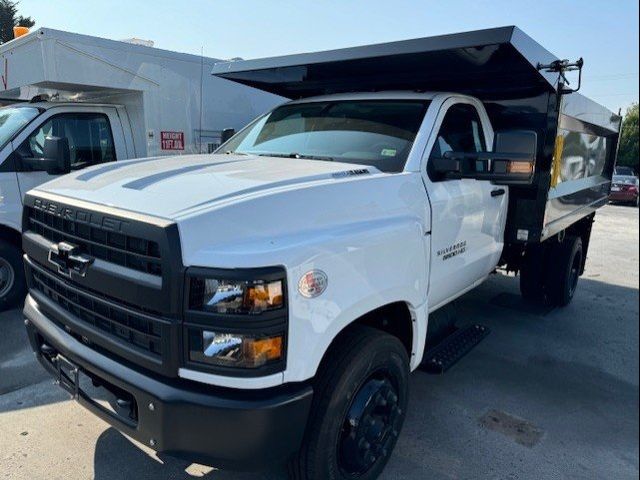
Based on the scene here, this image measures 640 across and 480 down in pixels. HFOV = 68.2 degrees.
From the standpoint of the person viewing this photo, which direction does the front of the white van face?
facing the viewer and to the left of the viewer

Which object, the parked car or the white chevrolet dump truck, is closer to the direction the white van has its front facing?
the white chevrolet dump truck

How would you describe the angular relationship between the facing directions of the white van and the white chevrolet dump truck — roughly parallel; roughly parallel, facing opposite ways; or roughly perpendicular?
roughly parallel

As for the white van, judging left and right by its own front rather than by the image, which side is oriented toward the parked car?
back

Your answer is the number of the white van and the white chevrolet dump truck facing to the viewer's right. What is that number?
0

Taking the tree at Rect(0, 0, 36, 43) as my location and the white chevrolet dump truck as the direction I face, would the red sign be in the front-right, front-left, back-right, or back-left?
front-left

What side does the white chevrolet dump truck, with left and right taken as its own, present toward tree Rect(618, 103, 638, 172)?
back

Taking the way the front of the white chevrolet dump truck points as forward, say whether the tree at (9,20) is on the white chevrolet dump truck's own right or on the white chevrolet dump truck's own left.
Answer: on the white chevrolet dump truck's own right

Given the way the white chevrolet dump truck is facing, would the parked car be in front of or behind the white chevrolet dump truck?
behind
